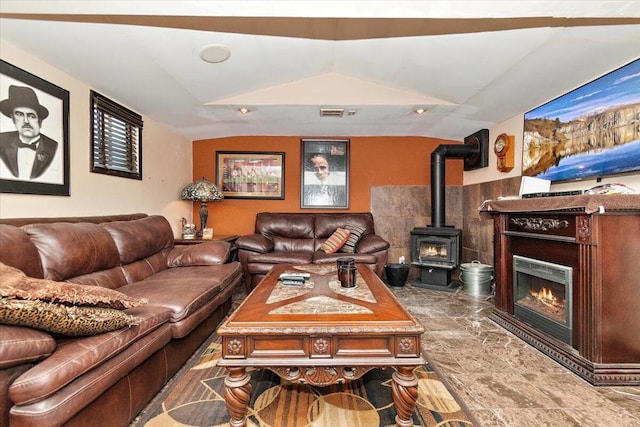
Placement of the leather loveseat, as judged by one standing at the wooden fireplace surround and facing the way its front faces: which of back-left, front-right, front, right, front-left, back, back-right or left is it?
front-right

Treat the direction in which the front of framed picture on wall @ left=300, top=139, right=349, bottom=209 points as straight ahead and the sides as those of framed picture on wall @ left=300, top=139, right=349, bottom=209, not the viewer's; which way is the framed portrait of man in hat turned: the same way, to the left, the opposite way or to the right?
to the left

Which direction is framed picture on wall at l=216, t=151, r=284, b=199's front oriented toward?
toward the camera

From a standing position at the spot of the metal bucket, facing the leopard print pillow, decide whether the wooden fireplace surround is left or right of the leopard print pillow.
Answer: left

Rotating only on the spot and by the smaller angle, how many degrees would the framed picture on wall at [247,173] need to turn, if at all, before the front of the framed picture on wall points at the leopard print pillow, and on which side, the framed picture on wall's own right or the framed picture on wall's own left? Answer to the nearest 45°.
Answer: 0° — it already faces it

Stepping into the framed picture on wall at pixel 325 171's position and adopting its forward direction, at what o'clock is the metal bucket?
The metal bucket is roughly at 10 o'clock from the framed picture on wall.

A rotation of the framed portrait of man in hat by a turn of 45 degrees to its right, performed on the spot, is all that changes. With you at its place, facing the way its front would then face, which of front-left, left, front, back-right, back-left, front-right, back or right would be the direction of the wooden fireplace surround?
front-left

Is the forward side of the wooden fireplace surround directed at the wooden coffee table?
yes

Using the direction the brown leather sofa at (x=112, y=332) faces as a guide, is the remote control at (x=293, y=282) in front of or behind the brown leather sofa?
in front

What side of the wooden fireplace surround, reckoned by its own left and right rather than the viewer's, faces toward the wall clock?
right

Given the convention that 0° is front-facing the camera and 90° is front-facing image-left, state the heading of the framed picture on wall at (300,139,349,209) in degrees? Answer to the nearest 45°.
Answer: approximately 0°

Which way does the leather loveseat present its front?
toward the camera

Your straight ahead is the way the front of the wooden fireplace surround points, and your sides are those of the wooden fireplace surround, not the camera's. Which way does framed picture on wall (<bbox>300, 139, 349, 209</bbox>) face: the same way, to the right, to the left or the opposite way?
to the left

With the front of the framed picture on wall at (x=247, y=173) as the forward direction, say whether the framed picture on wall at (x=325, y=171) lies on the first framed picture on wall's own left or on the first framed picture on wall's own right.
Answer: on the first framed picture on wall's own left

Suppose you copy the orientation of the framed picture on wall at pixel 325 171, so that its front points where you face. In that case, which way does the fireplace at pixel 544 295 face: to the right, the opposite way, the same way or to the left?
to the right

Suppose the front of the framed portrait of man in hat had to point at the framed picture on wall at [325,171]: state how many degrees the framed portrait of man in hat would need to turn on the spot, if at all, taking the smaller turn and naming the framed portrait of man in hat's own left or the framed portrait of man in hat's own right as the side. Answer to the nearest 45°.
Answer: approximately 45° to the framed portrait of man in hat's own left

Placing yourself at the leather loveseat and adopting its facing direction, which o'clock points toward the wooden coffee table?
The wooden coffee table is roughly at 12 o'clock from the leather loveseat.

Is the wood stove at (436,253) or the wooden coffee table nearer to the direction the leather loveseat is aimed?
the wooden coffee table

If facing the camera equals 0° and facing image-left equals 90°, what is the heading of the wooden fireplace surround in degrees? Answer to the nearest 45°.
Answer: approximately 45°

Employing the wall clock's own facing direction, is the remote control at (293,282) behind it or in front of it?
in front

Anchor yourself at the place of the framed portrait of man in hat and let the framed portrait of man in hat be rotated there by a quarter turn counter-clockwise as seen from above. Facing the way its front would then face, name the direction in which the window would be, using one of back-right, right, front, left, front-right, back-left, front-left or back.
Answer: front
